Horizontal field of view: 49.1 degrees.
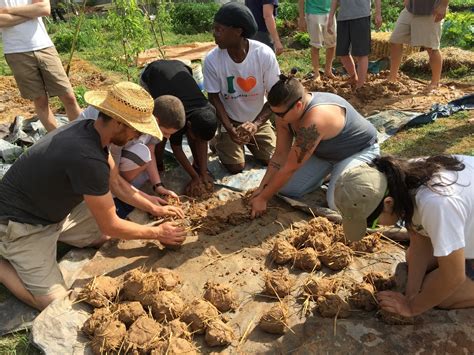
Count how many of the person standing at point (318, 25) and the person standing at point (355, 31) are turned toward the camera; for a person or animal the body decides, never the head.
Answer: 2

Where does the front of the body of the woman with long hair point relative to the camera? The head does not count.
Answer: to the viewer's left

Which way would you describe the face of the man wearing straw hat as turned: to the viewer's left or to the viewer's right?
to the viewer's right

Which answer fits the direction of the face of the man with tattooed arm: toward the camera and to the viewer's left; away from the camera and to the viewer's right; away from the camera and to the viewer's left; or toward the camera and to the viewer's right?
toward the camera and to the viewer's left

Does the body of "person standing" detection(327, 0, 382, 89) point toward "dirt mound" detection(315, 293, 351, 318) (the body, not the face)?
yes

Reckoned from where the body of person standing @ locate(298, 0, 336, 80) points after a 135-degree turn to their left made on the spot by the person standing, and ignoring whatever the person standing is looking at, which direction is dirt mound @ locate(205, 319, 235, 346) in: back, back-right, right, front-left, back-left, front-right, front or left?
back-right

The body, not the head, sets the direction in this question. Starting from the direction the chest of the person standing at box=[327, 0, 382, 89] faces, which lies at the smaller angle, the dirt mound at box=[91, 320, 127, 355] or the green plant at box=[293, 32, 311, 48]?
the dirt mound

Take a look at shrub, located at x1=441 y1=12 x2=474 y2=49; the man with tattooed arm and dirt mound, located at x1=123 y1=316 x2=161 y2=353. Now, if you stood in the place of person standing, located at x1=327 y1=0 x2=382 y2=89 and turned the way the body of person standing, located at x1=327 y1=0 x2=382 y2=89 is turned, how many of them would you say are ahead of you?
2

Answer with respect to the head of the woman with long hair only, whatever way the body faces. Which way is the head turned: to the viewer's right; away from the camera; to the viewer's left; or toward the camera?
to the viewer's left

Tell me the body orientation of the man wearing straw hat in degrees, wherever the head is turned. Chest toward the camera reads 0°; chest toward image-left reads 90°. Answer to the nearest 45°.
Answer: approximately 270°

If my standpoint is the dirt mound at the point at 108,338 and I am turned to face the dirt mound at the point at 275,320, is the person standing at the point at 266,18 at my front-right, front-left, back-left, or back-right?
front-left

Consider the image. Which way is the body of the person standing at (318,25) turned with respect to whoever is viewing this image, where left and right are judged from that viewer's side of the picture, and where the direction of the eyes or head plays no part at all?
facing the viewer

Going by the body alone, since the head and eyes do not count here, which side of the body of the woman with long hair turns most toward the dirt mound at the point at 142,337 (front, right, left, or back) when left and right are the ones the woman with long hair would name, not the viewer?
front

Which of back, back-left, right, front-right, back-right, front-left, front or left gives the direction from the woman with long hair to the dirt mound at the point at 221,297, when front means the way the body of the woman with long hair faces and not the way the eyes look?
front

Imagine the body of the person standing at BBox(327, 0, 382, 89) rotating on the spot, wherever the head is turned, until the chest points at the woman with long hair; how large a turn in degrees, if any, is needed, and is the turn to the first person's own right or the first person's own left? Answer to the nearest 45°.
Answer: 0° — they already face them

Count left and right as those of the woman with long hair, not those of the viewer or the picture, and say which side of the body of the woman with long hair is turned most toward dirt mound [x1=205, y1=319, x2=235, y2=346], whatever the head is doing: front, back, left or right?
front
